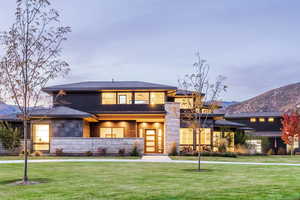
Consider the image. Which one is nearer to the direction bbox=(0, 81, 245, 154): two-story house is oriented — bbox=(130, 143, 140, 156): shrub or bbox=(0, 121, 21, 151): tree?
the shrub

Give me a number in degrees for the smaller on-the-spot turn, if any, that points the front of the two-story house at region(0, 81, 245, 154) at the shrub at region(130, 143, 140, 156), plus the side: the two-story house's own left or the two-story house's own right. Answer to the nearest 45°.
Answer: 0° — it already faces it

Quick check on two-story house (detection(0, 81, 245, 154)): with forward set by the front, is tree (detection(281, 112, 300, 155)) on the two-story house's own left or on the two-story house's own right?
on the two-story house's own left

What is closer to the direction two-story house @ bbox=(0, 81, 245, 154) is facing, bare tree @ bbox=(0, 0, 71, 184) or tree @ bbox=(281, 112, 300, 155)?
the bare tree

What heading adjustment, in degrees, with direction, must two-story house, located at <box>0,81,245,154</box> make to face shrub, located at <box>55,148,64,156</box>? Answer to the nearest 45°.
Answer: approximately 45° to its right

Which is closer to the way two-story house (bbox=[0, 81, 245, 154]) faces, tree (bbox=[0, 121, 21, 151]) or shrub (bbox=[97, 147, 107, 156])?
the shrub

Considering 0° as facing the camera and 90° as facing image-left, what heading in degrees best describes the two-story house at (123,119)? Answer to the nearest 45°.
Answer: approximately 0°
